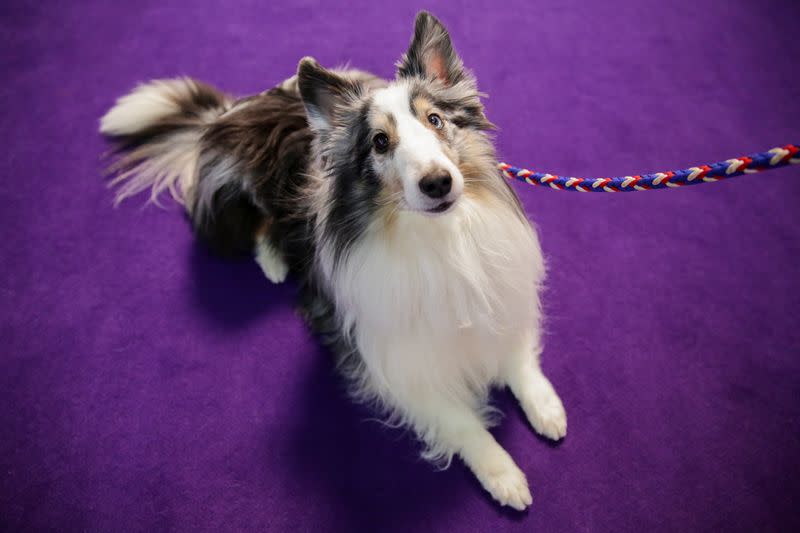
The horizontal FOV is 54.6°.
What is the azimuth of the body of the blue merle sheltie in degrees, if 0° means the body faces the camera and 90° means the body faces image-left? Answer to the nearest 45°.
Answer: approximately 315°
